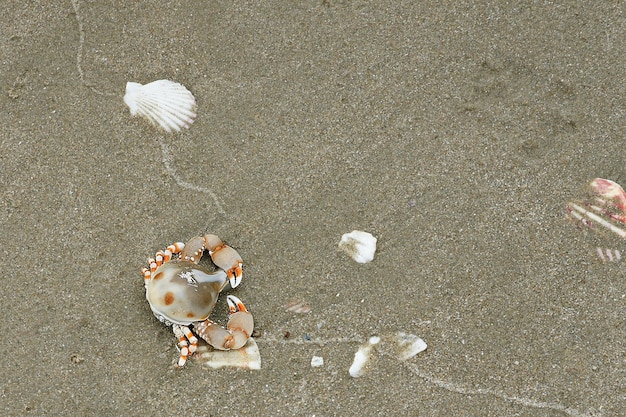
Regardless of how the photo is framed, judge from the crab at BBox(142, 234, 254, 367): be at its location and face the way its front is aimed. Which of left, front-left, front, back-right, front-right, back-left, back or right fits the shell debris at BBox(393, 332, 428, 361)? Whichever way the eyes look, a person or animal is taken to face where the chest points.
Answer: front

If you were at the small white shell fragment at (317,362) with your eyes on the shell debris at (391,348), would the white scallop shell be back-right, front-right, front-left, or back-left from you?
back-left

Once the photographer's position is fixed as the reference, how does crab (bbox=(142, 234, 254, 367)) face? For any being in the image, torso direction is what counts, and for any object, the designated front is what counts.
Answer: facing to the right of the viewer

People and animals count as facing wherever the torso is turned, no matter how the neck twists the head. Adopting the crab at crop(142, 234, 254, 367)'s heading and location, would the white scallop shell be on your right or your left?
on your left

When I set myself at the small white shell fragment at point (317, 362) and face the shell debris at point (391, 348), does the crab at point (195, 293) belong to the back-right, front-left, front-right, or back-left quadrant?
back-left

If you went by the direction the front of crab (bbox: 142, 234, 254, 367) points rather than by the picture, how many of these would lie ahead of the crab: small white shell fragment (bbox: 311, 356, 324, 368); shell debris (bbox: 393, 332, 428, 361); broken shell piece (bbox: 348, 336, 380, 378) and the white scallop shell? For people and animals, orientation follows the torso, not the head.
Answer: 3

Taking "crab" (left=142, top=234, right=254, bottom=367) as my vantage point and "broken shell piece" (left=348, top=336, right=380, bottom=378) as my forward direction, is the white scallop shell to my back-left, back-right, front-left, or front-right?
back-left

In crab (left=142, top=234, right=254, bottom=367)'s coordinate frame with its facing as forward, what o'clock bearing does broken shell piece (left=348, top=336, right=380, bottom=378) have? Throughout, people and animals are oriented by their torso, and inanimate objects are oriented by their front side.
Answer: The broken shell piece is roughly at 12 o'clock from the crab.

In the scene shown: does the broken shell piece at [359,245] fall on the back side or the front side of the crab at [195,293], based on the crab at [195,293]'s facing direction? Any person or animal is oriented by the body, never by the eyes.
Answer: on the front side

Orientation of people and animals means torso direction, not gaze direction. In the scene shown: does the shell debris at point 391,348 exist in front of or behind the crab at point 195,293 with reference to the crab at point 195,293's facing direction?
in front

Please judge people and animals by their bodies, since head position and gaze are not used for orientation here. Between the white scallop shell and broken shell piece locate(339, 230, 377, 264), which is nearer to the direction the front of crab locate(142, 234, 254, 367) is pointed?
the broken shell piece
